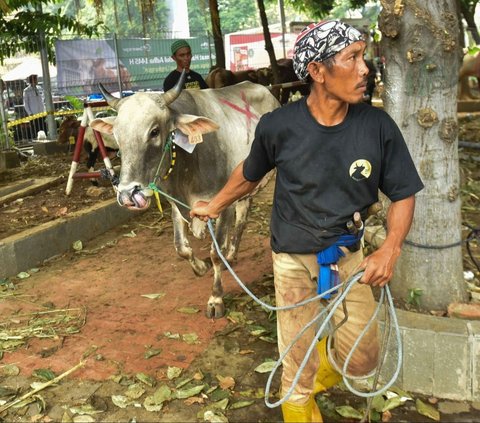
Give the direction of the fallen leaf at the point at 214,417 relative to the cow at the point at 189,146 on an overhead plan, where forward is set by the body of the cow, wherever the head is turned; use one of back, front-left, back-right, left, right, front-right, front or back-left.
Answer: front-left

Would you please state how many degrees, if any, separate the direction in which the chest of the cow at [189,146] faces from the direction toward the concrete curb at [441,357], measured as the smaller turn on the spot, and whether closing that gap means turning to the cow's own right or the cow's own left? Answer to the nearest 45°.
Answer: approximately 90° to the cow's own left

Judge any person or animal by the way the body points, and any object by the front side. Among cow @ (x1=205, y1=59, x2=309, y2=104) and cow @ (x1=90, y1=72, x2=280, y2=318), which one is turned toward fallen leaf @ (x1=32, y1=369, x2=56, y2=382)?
cow @ (x1=90, y1=72, x2=280, y2=318)

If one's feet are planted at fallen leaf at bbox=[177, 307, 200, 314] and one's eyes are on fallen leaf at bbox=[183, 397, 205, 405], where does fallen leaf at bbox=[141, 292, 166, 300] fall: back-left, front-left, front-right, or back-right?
back-right

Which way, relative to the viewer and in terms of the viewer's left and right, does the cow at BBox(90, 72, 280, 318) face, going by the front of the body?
facing the viewer and to the left of the viewer

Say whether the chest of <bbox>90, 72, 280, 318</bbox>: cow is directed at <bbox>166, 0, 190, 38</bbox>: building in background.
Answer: no
